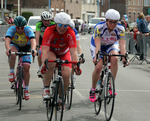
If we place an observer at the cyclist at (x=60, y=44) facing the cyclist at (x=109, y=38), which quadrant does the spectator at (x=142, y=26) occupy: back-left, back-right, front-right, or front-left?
front-left

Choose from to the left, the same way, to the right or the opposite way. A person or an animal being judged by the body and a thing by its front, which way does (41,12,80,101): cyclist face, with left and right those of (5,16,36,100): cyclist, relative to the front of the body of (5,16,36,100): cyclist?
the same way

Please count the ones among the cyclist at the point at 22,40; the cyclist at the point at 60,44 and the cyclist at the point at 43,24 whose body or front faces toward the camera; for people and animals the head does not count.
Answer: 3

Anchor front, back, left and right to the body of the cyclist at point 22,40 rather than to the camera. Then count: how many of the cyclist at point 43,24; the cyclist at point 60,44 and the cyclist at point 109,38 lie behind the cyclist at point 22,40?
1

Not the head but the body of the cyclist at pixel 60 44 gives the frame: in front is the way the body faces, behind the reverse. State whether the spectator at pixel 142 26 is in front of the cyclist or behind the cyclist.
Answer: behind

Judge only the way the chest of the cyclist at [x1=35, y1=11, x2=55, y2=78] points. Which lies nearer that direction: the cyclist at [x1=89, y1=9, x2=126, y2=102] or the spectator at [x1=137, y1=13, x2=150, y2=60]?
the cyclist

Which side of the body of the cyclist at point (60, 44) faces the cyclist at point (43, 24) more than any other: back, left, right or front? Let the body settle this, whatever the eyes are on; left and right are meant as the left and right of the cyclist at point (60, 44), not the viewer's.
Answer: back

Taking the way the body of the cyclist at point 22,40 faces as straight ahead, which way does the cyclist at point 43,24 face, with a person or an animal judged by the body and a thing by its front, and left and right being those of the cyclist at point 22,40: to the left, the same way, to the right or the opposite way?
the same way

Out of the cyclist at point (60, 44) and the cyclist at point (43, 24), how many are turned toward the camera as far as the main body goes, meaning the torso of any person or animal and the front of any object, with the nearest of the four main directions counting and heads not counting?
2

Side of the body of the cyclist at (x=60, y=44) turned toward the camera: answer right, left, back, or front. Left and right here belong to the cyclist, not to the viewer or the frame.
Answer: front

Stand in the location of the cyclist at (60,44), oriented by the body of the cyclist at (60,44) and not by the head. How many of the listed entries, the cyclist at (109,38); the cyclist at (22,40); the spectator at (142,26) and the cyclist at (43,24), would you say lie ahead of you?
0

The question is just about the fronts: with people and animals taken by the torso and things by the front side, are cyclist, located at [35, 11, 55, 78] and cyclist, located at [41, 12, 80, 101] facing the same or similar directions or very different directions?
same or similar directions

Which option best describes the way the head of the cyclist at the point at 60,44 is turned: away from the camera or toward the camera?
toward the camera

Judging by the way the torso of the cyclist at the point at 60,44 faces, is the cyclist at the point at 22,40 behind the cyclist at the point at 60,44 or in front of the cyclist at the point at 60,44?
behind

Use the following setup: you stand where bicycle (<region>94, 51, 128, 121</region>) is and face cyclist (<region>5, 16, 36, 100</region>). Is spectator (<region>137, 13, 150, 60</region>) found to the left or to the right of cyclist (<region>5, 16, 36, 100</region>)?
right

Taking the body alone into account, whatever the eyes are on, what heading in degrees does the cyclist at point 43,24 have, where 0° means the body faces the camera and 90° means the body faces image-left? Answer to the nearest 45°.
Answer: approximately 0°

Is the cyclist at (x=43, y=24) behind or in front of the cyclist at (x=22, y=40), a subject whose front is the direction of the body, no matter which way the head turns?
behind
